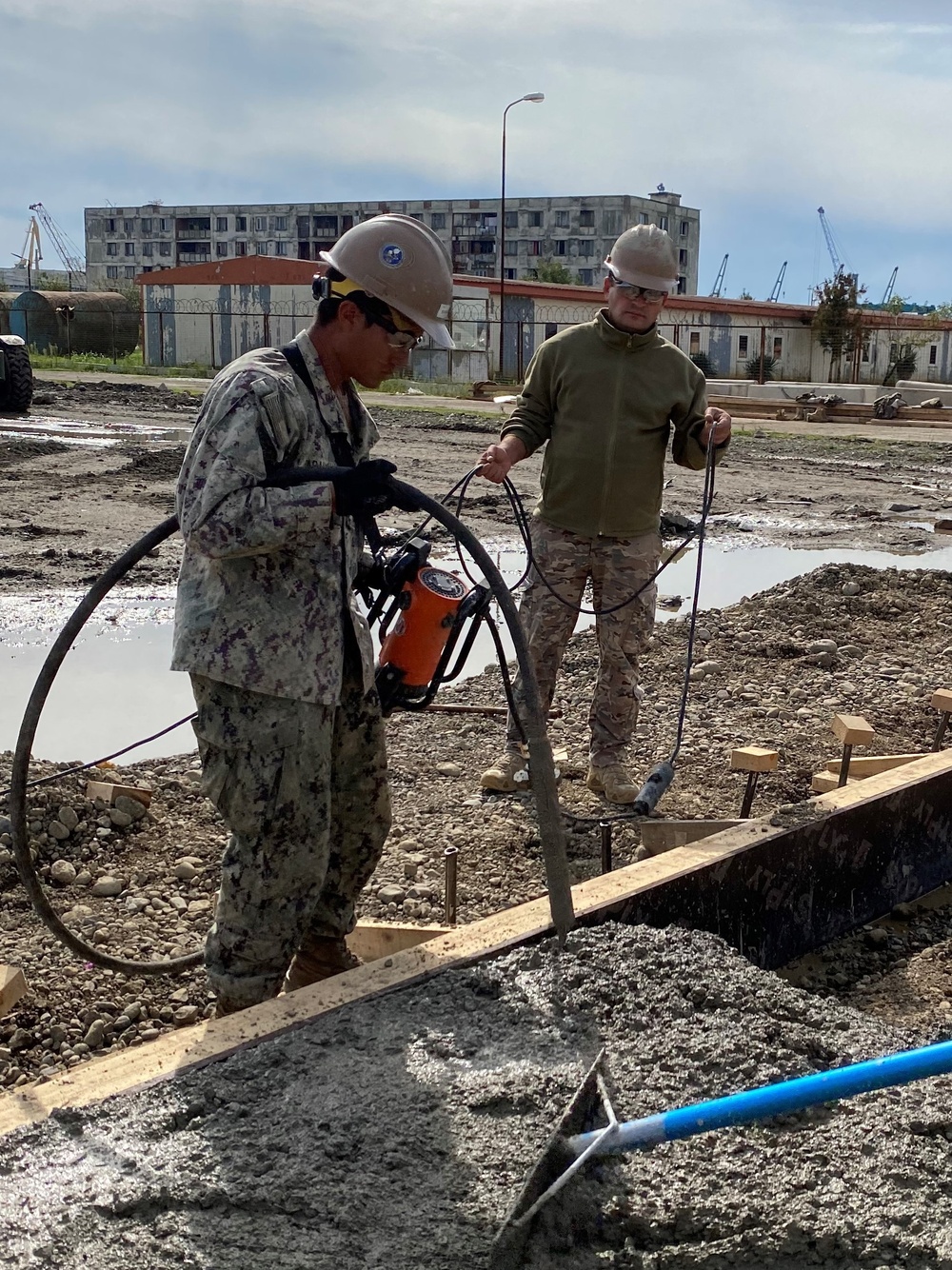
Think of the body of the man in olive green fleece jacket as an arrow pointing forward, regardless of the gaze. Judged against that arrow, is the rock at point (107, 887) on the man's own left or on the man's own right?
on the man's own right

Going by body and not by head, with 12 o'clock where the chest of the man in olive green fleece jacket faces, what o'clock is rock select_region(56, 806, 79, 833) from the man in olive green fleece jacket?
The rock is roughly at 2 o'clock from the man in olive green fleece jacket.

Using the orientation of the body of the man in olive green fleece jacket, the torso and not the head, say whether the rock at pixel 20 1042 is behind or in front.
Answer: in front

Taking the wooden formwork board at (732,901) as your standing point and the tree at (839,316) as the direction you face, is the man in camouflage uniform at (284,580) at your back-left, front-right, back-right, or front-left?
back-left

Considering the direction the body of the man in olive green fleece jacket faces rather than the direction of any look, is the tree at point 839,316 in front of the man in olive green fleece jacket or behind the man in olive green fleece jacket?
behind

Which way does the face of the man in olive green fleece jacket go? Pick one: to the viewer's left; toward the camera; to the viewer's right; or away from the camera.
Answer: toward the camera

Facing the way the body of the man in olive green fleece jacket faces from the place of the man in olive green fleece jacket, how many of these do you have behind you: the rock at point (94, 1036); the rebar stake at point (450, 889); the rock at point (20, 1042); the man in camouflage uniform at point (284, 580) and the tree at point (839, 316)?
1

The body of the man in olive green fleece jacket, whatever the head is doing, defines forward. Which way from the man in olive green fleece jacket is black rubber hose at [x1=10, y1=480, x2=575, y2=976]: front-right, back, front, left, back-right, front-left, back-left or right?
front

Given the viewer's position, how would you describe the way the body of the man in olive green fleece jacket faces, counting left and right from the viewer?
facing the viewer

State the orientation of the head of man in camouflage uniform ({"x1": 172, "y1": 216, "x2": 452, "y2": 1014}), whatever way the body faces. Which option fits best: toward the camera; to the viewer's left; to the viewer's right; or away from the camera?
to the viewer's right

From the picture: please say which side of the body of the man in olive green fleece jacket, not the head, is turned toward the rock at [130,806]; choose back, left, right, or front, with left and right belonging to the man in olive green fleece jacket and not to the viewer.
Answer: right

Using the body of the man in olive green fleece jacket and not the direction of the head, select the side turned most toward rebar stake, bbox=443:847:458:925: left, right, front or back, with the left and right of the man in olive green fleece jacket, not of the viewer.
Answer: front

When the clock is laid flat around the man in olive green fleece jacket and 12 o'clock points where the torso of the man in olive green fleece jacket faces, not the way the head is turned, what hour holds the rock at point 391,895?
The rock is roughly at 1 o'clock from the man in olive green fleece jacket.
